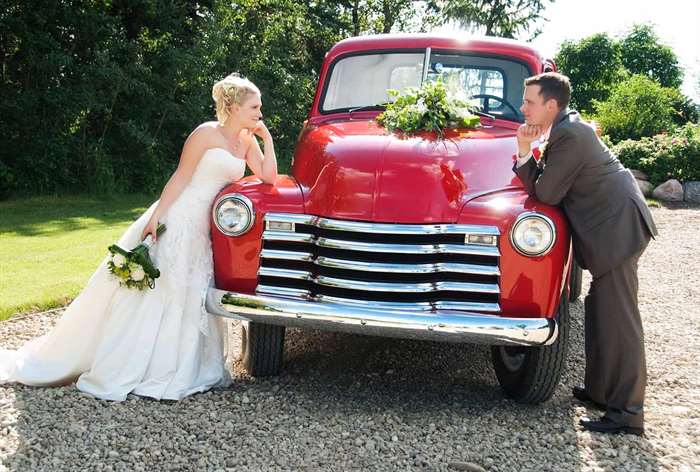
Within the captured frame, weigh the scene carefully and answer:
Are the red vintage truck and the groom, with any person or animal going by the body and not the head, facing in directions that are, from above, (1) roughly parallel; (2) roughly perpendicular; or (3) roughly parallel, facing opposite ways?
roughly perpendicular

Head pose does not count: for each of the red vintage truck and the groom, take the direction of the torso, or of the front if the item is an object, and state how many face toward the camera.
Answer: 1

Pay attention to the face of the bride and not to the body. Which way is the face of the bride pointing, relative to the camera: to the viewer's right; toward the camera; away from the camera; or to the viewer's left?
to the viewer's right

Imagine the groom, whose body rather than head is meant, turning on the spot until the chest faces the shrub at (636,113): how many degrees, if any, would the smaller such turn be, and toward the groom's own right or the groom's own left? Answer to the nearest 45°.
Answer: approximately 90° to the groom's own right

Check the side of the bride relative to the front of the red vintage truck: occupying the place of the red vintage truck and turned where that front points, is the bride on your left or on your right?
on your right

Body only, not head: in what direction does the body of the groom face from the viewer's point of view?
to the viewer's left

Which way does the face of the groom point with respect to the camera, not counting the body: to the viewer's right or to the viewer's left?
to the viewer's left

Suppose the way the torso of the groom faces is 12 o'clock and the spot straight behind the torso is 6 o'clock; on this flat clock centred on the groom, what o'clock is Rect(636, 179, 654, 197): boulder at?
The boulder is roughly at 3 o'clock from the groom.

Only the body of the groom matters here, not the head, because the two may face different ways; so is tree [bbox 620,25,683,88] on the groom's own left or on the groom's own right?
on the groom's own right

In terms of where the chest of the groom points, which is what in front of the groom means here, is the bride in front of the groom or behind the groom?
in front
